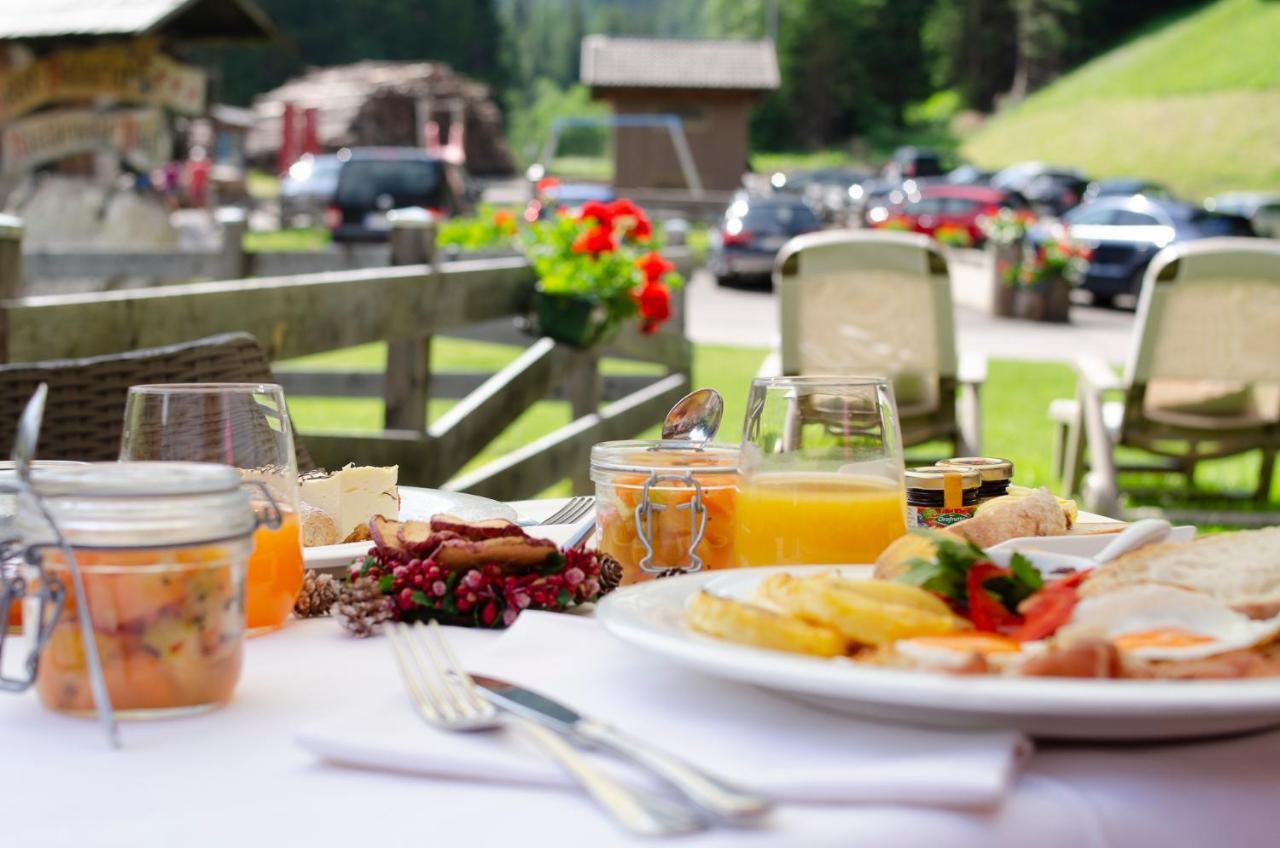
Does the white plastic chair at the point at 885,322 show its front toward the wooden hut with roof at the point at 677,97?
yes

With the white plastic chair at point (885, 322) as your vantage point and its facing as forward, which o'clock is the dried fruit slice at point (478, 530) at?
The dried fruit slice is roughly at 6 o'clock from the white plastic chair.

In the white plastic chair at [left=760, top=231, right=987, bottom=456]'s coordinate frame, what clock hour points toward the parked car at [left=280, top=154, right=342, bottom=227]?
The parked car is roughly at 11 o'clock from the white plastic chair.

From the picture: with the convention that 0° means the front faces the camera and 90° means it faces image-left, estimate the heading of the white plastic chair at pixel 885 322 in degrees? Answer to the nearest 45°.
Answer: approximately 180°

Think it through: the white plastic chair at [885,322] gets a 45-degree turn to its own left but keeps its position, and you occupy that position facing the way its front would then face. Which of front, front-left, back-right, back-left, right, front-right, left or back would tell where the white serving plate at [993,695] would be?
back-left

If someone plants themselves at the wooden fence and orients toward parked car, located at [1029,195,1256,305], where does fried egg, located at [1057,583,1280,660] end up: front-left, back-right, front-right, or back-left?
back-right

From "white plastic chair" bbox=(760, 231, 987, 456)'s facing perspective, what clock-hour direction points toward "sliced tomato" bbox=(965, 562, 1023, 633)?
The sliced tomato is roughly at 6 o'clock from the white plastic chair.

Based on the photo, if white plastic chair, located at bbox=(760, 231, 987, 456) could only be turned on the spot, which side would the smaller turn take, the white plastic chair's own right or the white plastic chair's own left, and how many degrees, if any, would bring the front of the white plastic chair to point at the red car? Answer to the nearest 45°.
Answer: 0° — it already faces it

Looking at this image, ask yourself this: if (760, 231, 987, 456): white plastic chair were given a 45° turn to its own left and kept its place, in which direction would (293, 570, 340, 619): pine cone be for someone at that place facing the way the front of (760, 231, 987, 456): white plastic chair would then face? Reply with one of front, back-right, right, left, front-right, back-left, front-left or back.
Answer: back-left
